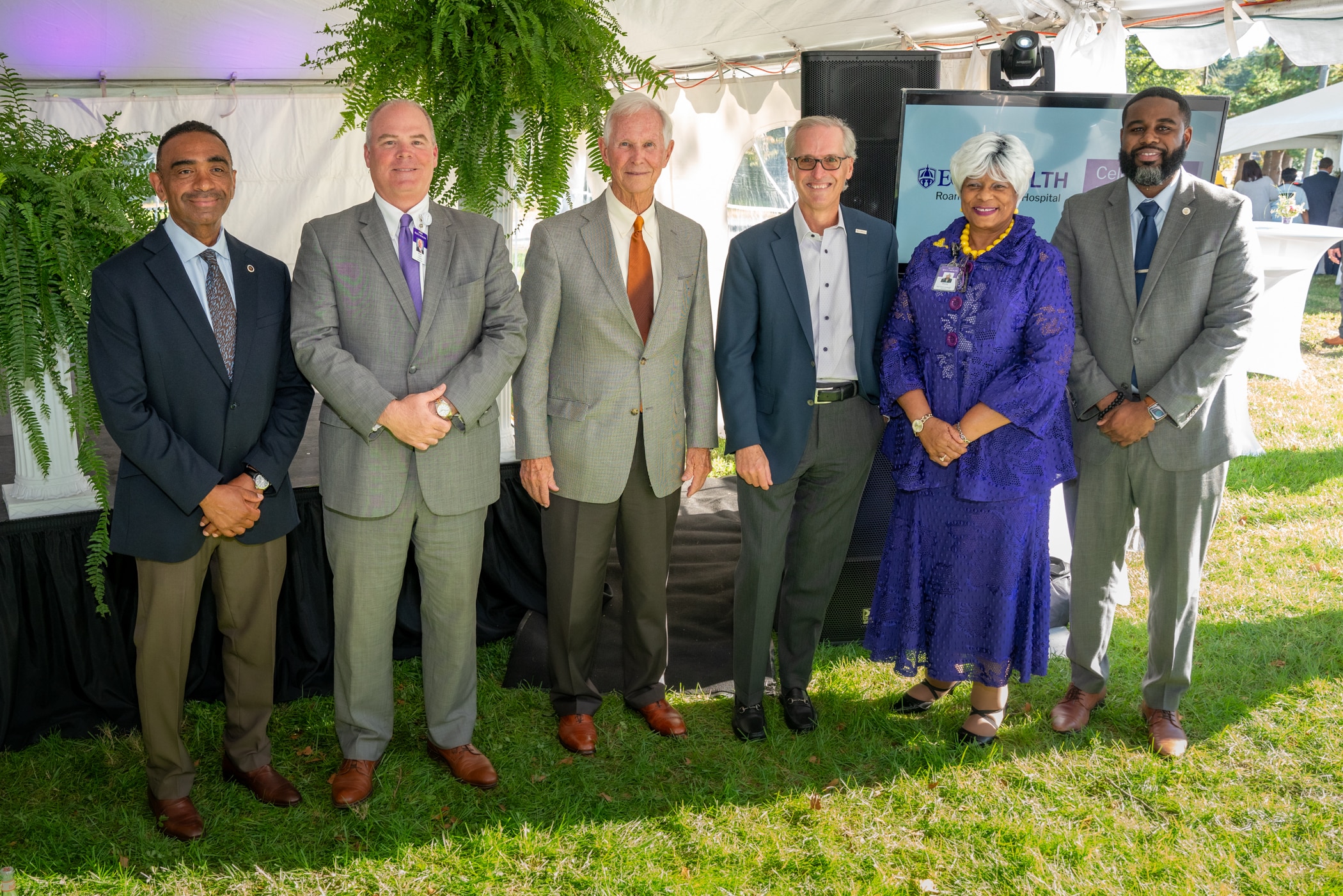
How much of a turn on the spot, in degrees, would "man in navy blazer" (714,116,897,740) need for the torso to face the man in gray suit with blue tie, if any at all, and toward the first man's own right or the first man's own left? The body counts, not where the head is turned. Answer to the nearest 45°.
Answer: approximately 90° to the first man's own left

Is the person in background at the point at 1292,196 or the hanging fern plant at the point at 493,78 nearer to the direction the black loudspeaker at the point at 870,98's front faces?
the hanging fern plant

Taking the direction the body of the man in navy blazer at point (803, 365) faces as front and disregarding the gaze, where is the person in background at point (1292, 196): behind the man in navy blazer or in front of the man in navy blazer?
behind

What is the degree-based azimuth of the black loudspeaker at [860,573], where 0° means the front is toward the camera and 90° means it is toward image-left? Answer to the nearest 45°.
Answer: approximately 0°

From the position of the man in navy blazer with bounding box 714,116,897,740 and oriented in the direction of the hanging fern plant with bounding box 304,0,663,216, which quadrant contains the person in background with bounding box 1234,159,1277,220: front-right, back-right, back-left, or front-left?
back-right

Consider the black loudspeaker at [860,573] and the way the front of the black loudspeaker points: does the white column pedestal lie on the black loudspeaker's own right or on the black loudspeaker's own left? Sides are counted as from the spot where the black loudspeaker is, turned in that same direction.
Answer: on the black loudspeaker's own right

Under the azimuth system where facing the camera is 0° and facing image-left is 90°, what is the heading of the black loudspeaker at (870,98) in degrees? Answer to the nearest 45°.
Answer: approximately 0°

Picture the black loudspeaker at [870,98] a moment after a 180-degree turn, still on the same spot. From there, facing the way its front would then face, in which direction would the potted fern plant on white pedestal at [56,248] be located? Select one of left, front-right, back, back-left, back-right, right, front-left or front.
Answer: back-left

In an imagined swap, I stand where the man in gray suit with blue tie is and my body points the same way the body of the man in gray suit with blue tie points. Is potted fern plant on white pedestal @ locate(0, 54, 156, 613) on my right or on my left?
on my right

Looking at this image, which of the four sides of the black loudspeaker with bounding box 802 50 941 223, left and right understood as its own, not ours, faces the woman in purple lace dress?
front
